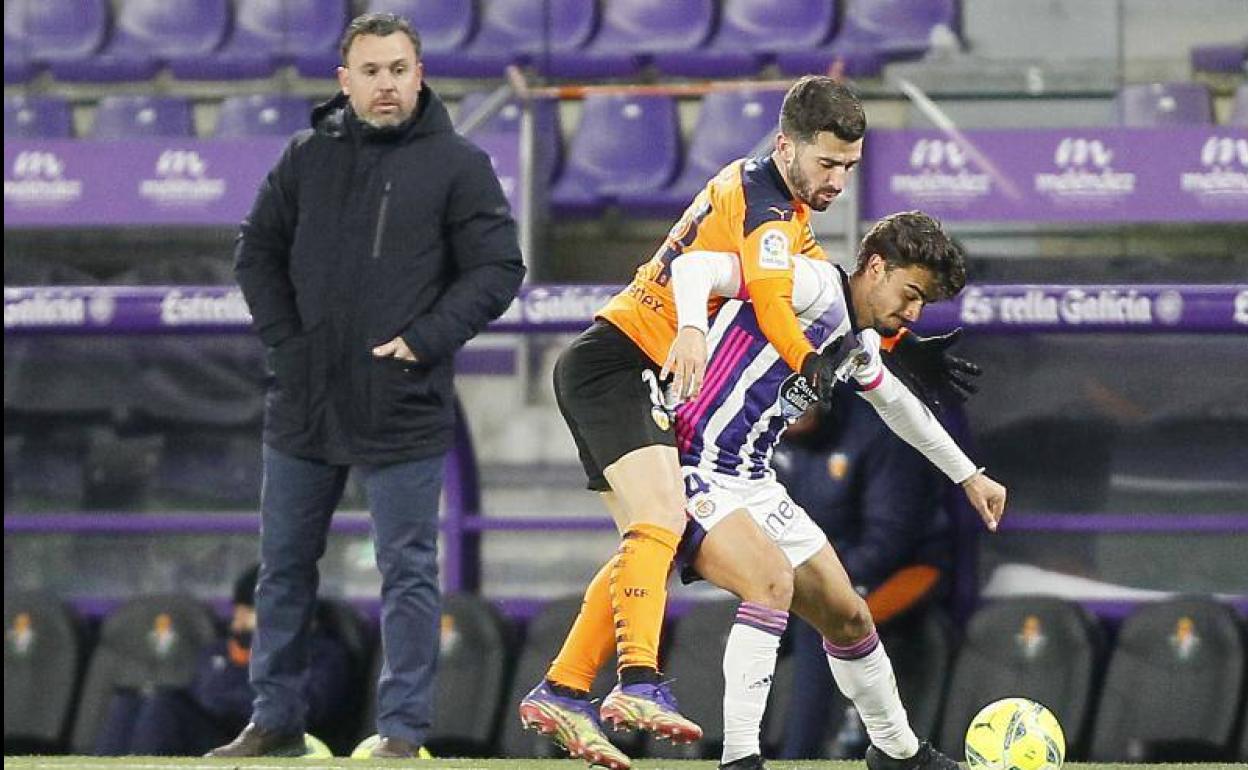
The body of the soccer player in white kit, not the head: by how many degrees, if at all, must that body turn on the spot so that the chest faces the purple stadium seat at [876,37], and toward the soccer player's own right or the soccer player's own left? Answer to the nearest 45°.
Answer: approximately 135° to the soccer player's own left

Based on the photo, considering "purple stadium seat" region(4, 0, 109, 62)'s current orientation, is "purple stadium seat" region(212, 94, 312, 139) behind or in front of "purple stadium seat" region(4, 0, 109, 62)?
in front

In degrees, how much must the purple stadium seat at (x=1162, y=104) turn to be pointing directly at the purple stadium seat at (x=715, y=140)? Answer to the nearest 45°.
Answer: approximately 90° to its right

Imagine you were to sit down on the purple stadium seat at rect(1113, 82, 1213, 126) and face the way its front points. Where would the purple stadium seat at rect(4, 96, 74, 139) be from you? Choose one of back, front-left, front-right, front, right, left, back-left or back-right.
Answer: right

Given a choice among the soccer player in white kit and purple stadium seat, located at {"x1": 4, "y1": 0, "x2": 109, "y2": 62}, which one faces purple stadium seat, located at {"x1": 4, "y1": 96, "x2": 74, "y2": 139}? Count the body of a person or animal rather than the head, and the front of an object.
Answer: purple stadium seat, located at {"x1": 4, "y1": 0, "x2": 109, "y2": 62}

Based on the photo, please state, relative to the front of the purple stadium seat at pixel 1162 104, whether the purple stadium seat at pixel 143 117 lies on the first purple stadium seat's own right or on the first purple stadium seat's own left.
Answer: on the first purple stadium seat's own right

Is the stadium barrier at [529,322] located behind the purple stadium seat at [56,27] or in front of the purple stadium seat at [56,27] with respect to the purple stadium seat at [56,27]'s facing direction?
in front

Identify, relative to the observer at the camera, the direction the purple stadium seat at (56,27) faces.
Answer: facing the viewer

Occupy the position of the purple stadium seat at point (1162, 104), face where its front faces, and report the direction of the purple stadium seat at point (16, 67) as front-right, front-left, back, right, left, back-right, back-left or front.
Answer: right

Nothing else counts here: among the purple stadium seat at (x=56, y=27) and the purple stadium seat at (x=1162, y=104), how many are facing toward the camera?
2

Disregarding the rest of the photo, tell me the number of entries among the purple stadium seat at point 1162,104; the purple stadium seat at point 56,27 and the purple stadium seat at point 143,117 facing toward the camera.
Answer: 3

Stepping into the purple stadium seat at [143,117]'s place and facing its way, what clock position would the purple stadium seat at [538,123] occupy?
the purple stadium seat at [538,123] is roughly at 10 o'clock from the purple stadium seat at [143,117].

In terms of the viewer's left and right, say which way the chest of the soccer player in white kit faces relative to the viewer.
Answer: facing the viewer and to the right of the viewer

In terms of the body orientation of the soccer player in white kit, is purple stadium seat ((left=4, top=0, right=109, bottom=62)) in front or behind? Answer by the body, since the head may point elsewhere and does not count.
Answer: behind

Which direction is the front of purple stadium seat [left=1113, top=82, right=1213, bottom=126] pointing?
toward the camera

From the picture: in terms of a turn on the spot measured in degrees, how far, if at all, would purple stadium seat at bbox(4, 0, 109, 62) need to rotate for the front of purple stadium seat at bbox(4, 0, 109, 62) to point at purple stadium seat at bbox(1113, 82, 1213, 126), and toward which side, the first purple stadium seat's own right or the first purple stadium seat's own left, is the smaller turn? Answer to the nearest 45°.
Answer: approximately 45° to the first purple stadium seat's own left
